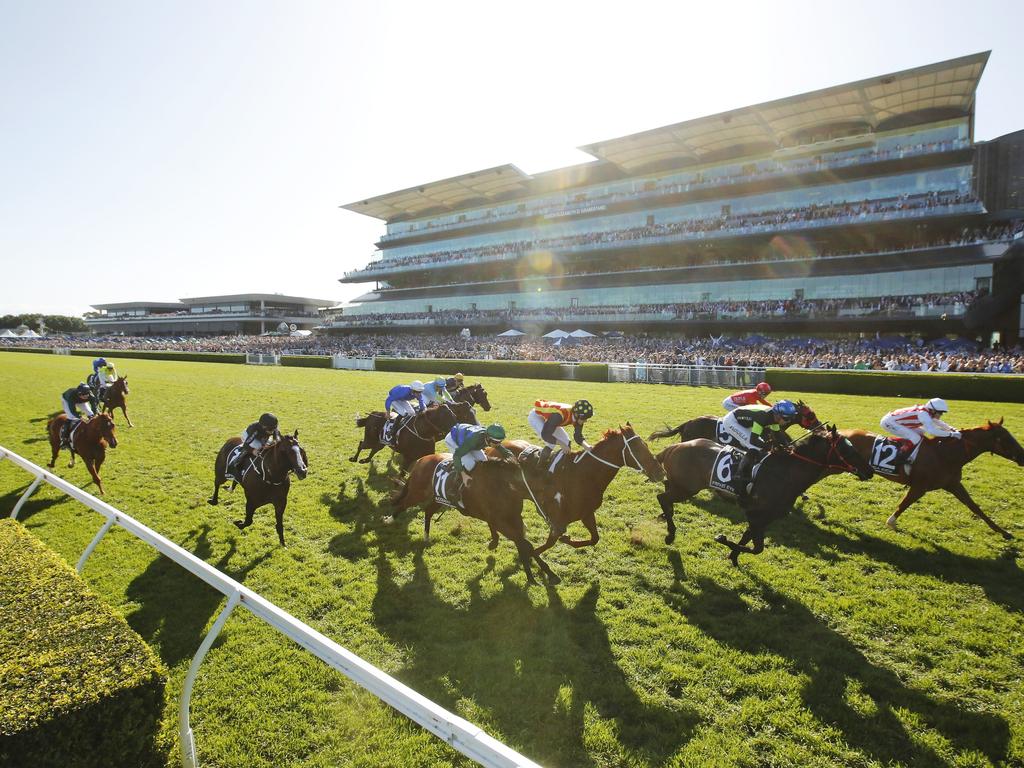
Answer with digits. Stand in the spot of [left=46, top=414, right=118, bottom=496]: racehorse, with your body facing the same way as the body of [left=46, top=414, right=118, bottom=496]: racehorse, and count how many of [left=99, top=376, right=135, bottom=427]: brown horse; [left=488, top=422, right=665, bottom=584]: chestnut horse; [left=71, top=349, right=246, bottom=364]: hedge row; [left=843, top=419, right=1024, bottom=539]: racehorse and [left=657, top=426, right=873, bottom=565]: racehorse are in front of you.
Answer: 3

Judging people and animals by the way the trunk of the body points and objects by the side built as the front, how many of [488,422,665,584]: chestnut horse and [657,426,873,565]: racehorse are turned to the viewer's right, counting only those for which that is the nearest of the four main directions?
2

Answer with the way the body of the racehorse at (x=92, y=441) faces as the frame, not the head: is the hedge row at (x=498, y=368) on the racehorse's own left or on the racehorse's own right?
on the racehorse's own left

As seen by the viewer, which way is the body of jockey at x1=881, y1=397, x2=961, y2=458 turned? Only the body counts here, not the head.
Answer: to the viewer's right

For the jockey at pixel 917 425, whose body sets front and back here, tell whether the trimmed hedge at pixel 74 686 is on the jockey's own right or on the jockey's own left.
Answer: on the jockey's own right

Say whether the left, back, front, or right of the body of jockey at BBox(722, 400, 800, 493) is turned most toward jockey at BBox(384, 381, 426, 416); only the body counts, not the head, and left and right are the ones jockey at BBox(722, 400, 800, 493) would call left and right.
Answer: back

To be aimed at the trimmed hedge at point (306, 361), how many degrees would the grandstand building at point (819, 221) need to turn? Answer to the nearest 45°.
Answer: approximately 45° to its right

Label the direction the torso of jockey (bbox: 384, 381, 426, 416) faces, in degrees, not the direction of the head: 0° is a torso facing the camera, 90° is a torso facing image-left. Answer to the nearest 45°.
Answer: approximately 315°

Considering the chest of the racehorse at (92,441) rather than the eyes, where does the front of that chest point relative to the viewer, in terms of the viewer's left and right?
facing the viewer and to the right of the viewer

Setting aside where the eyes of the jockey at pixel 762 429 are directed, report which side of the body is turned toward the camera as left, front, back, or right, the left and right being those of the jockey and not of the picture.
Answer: right

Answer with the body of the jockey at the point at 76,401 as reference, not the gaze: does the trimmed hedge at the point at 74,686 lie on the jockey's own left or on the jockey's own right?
on the jockey's own right

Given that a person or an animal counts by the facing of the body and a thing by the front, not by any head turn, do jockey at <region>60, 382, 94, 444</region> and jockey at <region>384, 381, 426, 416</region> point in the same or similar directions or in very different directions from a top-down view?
same or similar directions

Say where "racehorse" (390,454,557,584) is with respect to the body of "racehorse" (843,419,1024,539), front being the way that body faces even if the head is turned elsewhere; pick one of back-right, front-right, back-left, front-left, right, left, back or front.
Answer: back-right

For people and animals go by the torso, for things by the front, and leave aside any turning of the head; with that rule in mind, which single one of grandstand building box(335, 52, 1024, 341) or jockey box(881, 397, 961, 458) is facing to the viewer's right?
the jockey

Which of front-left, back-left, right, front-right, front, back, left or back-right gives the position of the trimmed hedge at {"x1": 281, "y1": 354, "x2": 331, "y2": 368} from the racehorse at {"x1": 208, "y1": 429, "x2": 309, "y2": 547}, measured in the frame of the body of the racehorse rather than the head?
back-left

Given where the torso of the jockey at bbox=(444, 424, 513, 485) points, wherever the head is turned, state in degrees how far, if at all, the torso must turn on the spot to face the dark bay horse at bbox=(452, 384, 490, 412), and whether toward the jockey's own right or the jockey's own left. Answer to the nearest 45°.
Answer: approximately 135° to the jockey's own left

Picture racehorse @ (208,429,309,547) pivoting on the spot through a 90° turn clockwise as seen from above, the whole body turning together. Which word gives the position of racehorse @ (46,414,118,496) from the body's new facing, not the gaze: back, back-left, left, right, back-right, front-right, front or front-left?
right

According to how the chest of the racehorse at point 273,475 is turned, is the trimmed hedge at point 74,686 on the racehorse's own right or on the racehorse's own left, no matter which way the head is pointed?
on the racehorse's own right

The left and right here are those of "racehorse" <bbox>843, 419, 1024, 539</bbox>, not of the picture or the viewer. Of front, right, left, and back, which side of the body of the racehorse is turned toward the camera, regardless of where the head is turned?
right

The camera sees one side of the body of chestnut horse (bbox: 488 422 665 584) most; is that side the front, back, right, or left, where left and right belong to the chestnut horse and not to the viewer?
right

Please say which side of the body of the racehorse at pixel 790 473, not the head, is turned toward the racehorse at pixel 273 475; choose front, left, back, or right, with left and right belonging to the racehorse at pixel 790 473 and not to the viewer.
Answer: back
